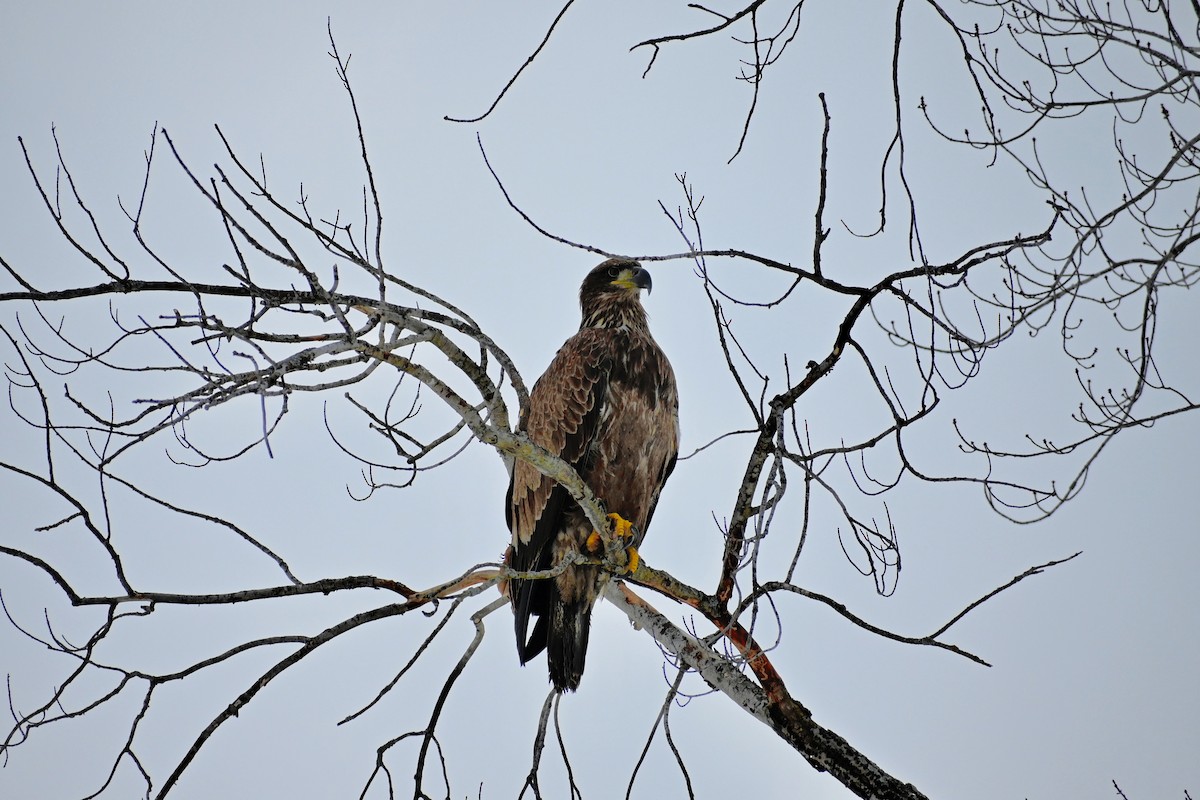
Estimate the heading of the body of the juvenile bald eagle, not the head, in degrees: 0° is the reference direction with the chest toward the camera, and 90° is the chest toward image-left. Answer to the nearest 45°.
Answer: approximately 315°
